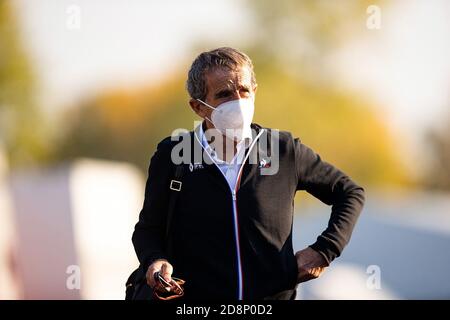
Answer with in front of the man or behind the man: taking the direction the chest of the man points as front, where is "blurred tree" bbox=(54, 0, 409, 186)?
behind

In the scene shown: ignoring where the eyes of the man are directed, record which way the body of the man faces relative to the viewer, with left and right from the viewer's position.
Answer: facing the viewer

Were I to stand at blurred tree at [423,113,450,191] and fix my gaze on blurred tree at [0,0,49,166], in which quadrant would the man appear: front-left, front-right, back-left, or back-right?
front-left

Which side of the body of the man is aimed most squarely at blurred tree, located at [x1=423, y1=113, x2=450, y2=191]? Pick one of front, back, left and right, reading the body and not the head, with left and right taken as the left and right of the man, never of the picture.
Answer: back

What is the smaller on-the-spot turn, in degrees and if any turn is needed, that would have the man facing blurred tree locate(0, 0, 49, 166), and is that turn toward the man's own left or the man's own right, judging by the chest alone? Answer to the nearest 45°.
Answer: approximately 180°

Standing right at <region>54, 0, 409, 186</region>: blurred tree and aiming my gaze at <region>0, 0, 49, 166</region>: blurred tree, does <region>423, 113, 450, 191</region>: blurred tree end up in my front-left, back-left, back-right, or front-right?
back-left
